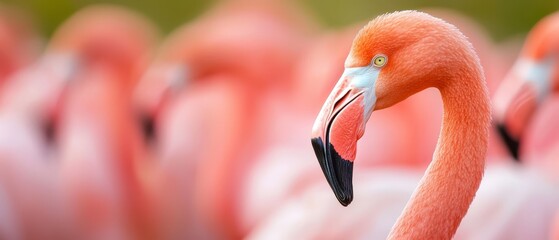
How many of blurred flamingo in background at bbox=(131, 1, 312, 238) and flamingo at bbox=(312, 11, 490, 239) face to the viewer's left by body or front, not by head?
2

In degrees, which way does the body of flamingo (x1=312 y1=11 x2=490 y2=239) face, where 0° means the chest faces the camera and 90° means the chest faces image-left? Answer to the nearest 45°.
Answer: approximately 90°

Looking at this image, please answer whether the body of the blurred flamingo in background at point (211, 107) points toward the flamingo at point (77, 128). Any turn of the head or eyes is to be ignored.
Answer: yes

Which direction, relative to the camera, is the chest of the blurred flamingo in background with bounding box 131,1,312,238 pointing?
to the viewer's left
